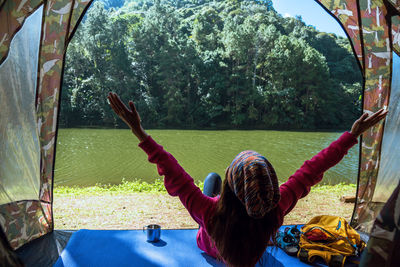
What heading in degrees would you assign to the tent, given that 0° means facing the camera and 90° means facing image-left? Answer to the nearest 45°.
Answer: approximately 180°

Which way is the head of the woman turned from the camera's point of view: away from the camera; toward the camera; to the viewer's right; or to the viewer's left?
away from the camera

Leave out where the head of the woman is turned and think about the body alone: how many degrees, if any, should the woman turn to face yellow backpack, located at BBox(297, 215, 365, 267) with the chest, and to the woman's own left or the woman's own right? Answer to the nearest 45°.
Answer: approximately 45° to the woman's own right

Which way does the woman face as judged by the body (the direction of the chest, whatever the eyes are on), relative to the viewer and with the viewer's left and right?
facing away from the viewer
